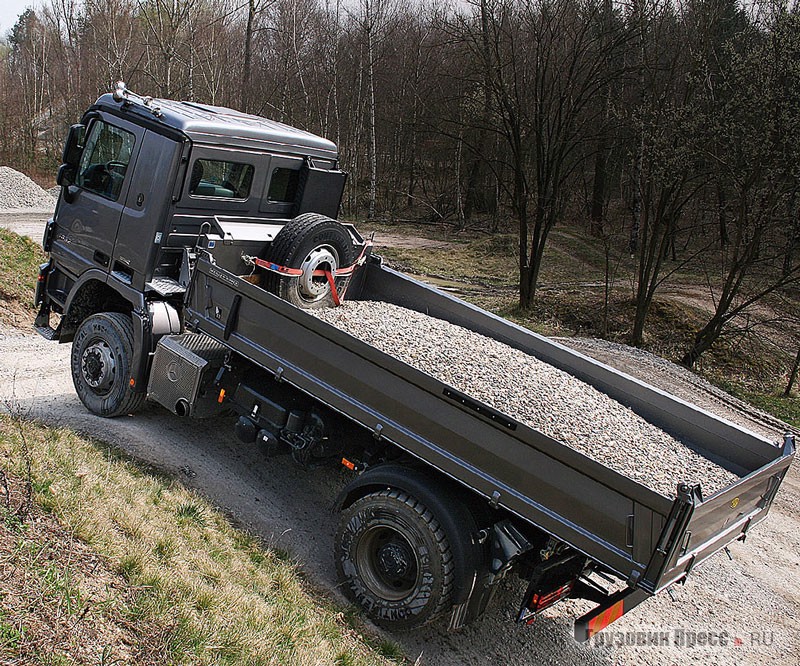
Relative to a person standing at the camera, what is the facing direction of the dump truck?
facing away from the viewer and to the left of the viewer
